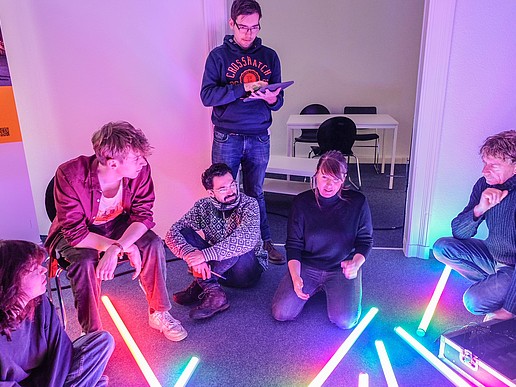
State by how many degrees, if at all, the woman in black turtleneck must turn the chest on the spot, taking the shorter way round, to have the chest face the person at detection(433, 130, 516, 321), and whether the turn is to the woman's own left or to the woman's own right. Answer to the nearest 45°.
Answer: approximately 90° to the woman's own left

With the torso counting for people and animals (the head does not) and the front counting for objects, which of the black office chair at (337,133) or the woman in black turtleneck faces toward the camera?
the woman in black turtleneck

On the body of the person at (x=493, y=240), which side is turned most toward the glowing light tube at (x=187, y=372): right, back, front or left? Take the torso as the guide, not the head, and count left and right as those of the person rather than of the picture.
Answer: front

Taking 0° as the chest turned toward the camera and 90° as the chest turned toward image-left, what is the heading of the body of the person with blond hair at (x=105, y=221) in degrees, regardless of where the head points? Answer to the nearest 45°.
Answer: approximately 315°

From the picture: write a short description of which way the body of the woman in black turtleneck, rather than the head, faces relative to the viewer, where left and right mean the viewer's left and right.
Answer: facing the viewer

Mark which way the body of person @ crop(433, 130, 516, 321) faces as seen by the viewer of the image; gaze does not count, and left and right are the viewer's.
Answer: facing the viewer and to the left of the viewer

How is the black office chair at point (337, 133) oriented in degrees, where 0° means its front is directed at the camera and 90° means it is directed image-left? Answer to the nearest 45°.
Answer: approximately 135°

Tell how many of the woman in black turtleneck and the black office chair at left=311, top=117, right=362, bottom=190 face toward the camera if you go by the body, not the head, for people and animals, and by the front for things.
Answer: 1

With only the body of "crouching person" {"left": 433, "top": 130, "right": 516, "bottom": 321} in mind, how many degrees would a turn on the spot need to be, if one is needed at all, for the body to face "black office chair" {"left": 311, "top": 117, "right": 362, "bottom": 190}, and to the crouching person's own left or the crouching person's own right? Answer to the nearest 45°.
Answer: approximately 90° to the crouching person's own right

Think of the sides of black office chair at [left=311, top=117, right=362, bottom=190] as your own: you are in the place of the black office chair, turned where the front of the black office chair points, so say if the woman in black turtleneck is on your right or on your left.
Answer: on your left

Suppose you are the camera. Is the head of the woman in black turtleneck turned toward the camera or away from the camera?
toward the camera

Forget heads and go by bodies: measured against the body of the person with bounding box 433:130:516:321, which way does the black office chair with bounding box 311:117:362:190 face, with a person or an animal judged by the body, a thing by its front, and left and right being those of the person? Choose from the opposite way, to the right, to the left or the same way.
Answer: to the right

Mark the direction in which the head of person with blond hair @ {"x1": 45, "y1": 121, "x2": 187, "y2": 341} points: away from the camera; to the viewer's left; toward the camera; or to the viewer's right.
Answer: to the viewer's right
